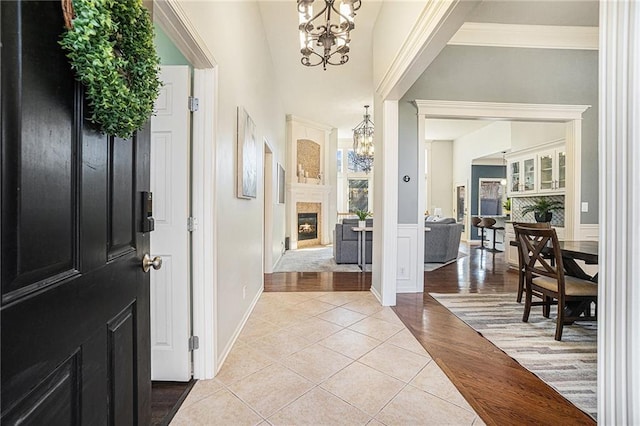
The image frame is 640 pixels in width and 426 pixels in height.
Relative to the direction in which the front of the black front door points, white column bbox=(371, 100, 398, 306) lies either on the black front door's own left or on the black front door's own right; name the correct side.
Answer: on the black front door's own left

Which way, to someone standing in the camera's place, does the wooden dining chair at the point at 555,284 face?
facing away from the viewer and to the right of the viewer

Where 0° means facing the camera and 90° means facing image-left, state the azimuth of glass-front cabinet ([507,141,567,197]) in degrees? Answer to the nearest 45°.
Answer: approximately 45°

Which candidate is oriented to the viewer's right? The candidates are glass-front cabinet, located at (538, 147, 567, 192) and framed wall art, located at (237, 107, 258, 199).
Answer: the framed wall art

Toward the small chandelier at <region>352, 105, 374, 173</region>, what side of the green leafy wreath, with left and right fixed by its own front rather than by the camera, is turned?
left

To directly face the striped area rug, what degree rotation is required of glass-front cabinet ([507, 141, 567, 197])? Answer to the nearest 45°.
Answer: approximately 45° to its left
